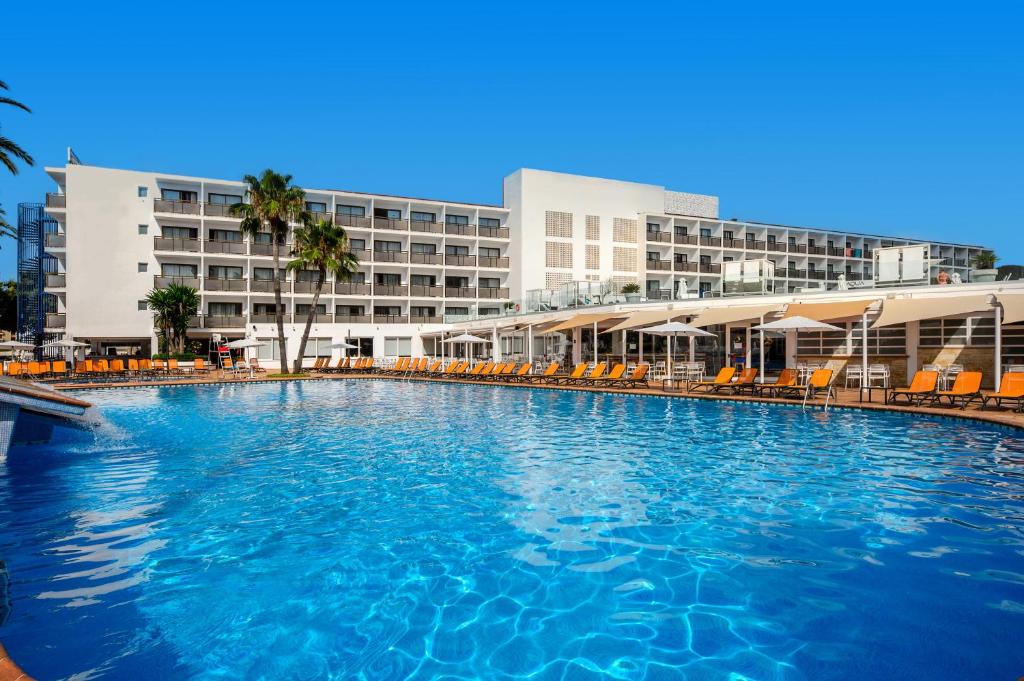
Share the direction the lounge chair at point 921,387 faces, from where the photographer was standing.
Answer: facing the viewer and to the left of the viewer

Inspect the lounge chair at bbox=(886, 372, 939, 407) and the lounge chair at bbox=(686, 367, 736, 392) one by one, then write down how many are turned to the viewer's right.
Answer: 0

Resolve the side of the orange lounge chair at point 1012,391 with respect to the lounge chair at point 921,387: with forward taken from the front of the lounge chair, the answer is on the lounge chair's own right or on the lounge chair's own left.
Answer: on the lounge chair's own left

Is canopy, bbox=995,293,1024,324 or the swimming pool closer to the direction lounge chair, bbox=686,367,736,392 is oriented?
the swimming pool

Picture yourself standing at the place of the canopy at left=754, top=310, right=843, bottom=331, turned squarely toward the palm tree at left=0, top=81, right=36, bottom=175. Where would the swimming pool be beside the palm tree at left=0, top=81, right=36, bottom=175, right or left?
left

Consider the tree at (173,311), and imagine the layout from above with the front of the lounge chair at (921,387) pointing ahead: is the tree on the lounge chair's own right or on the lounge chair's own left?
on the lounge chair's own right

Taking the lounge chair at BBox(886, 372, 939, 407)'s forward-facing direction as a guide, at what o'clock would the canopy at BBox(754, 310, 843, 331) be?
The canopy is roughly at 2 o'clock from the lounge chair.

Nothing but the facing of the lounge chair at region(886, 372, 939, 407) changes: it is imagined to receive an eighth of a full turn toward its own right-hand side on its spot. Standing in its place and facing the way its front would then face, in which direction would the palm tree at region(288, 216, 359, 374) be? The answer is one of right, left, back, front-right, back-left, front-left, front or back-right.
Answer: front

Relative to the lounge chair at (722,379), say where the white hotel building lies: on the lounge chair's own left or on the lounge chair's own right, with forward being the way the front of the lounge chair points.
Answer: on the lounge chair's own right

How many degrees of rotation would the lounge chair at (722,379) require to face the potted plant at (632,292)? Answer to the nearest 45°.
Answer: approximately 90° to its right

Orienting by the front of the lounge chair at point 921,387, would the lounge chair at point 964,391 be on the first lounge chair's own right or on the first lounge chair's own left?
on the first lounge chair's own left

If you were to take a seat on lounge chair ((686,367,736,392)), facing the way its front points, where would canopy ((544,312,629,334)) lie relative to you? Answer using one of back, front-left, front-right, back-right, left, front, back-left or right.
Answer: right

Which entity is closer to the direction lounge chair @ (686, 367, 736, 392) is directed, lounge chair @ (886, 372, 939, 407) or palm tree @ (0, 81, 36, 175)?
the palm tree
